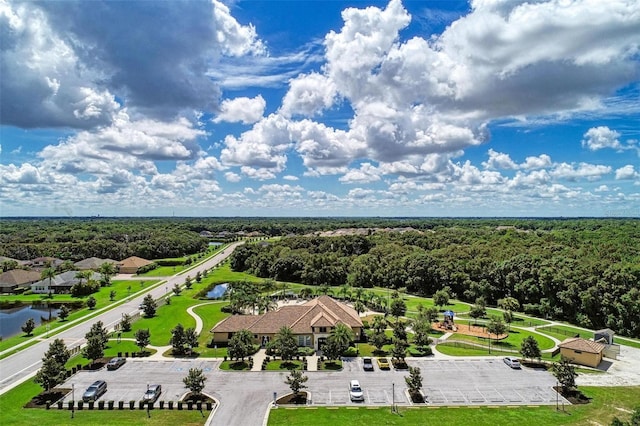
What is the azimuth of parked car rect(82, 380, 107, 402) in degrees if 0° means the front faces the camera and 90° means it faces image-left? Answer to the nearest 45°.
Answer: approximately 45°

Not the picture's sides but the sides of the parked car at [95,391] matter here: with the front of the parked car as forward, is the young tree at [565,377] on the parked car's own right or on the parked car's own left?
on the parked car's own left

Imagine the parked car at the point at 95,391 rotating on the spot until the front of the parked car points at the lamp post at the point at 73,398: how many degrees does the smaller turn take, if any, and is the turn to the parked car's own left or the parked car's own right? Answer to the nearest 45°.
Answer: approximately 45° to the parked car's own right

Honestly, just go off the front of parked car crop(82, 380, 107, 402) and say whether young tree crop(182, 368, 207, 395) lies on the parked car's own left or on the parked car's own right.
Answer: on the parked car's own left

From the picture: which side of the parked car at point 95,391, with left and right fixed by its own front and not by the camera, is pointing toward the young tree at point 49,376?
right

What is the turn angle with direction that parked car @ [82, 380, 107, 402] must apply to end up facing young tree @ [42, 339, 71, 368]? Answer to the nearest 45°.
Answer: approximately 90° to its right

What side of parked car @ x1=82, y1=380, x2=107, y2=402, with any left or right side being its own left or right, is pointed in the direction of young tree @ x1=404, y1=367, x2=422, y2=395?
left

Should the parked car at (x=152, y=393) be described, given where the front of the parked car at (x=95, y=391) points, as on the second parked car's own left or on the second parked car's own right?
on the second parked car's own left

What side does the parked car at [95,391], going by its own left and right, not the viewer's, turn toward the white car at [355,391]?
left
